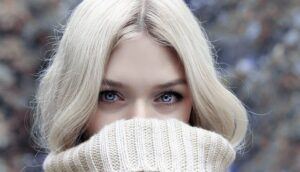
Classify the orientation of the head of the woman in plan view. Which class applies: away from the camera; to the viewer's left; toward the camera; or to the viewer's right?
toward the camera

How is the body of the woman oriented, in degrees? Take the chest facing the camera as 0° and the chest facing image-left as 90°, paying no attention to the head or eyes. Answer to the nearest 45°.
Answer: approximately 0°
